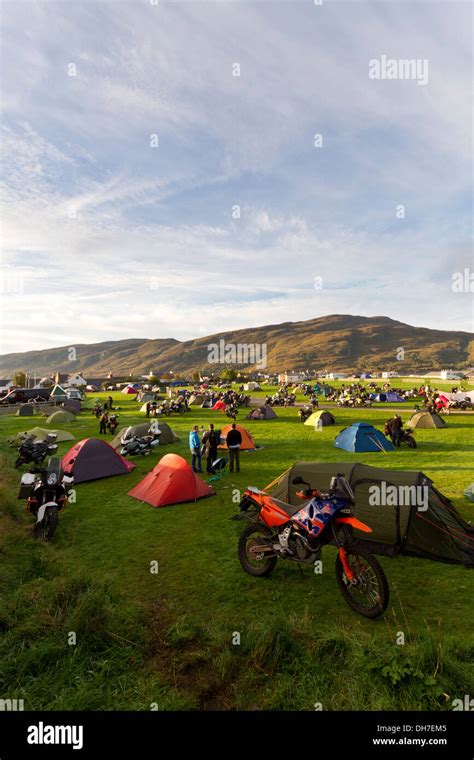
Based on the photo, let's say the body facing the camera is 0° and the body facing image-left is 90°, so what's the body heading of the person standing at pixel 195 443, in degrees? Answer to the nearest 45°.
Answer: approximately 270°

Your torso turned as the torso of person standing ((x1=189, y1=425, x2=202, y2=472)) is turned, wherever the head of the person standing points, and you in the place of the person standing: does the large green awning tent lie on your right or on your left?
on your right

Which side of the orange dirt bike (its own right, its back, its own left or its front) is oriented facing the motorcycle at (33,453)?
back

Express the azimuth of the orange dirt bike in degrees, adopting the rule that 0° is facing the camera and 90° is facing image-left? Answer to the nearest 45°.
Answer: approximately 315°

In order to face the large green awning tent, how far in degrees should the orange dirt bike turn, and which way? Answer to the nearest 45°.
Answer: approximately 90° to its left

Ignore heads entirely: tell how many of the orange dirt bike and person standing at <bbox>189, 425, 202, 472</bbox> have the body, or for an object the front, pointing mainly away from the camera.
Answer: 0

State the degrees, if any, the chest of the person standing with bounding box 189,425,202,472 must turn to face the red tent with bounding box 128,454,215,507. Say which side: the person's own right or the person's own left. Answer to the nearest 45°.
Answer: approximately 90° to the person's own right

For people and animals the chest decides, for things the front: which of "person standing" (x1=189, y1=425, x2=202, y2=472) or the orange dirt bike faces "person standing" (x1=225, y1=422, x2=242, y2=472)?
"person standing" (x1=189, y1=425, x2=202, y2=472)

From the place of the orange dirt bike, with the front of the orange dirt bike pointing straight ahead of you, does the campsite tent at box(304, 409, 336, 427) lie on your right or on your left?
on your left

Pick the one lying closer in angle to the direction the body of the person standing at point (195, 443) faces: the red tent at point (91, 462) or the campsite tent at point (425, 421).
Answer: the campsite tent

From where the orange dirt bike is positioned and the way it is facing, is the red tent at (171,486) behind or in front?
behind
